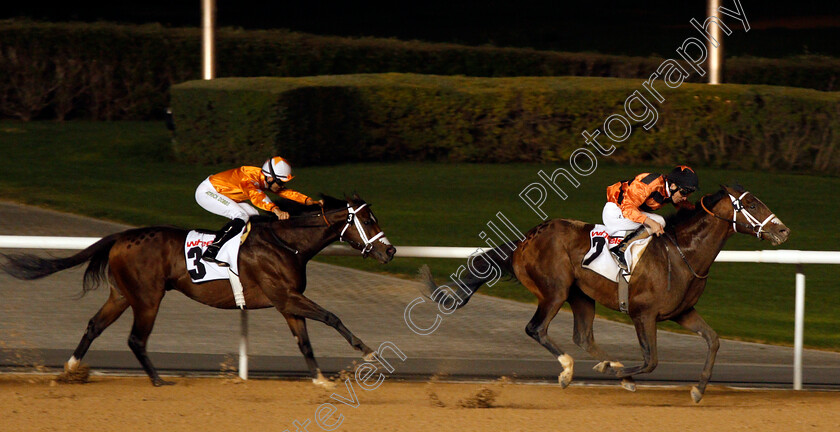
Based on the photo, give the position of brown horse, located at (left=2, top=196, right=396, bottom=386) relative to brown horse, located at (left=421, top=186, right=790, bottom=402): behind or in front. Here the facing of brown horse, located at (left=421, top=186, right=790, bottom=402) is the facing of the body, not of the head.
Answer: behind

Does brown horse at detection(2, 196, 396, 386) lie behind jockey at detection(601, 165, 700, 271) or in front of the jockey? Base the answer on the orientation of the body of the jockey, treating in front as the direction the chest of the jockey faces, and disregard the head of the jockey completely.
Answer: behind

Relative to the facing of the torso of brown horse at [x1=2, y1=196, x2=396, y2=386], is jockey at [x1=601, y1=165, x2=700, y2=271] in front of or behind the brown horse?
in front

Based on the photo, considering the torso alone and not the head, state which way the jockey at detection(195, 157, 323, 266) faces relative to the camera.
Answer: to the viewer's right

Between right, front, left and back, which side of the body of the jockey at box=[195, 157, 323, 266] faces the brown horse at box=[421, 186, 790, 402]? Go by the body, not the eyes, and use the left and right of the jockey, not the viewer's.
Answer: front

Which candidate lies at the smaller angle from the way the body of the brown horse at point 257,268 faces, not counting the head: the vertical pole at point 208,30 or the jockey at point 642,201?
the jockey

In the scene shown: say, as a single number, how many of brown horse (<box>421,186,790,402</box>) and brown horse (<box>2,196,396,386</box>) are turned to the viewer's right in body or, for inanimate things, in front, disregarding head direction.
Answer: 2

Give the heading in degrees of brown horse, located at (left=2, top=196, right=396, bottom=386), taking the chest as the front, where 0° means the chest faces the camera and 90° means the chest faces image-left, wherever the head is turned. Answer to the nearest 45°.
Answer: approximately 270°

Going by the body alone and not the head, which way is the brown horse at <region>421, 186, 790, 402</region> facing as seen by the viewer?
to the viewer's right

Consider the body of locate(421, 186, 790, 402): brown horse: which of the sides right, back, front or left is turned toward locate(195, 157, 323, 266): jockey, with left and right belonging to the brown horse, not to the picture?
back

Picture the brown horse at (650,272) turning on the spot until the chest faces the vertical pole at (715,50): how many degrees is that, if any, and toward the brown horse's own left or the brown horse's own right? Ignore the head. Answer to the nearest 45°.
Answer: approximately 90° to the brown horse's own left

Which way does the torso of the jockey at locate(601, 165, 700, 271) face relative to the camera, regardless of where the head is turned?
to the viewer's right
